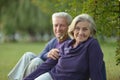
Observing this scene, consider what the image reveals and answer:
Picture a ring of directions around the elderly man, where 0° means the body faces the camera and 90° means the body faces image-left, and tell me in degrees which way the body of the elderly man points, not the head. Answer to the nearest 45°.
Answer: approximately 45°

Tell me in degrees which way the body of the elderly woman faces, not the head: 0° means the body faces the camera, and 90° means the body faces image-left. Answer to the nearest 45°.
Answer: approximately 45°

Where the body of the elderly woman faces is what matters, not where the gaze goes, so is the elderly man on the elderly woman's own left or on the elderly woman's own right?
on the elderly woman's own right

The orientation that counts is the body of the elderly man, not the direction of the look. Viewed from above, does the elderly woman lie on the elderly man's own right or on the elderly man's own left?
on the elderly man's own left
